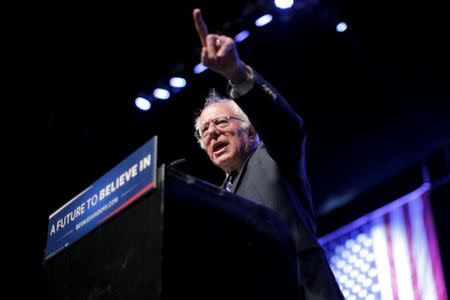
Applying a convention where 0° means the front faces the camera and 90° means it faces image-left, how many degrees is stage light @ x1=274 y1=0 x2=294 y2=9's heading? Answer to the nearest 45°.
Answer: approximately 0°

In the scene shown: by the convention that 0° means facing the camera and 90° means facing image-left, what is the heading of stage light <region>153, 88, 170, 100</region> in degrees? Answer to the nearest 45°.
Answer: approximately 0°

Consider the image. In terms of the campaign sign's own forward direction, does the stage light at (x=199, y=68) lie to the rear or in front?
to the rear

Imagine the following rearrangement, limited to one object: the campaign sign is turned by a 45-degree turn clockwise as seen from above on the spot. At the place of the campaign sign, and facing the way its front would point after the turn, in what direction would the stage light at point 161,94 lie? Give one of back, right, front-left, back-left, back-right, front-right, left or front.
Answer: right

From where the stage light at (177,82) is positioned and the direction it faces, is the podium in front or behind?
in front
